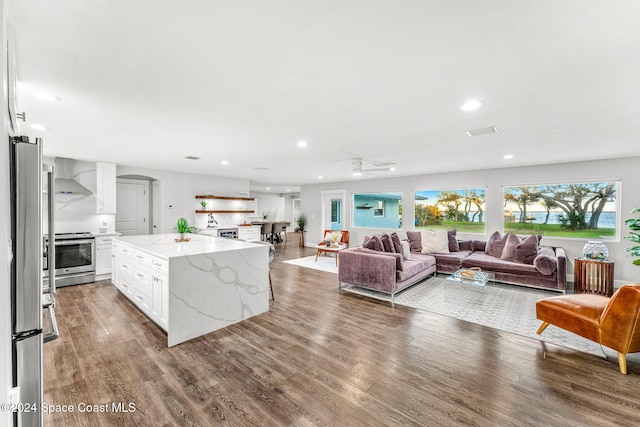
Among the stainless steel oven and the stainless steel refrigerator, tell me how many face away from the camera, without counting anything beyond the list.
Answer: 0

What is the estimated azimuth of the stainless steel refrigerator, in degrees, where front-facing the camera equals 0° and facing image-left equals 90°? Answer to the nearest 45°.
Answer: approximately 315°

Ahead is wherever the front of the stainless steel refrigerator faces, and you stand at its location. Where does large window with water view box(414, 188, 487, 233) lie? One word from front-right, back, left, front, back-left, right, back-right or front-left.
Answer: front-left

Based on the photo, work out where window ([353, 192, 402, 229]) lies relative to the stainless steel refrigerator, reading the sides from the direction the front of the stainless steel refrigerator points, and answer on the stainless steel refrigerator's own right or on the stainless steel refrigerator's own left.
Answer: on the stainless steel refrigerator's own left

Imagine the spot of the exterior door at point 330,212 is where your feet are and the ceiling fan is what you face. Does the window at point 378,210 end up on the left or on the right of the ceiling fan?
left

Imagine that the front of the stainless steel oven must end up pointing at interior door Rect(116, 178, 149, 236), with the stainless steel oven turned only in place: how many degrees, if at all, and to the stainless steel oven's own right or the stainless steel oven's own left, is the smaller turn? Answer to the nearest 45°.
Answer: approximately 90° to the stainless steel oven's own left

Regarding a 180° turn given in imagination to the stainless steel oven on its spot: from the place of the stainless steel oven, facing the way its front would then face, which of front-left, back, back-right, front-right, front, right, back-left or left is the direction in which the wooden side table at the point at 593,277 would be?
back

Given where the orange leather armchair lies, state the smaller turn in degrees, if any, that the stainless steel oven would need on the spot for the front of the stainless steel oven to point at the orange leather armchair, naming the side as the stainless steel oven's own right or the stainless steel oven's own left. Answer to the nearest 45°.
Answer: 0° — it already faces it

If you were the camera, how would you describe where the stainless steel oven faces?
facing the viewer and to the right of the viewer

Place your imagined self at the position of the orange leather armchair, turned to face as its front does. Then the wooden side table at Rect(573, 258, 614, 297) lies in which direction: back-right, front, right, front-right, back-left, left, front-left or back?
front-right
